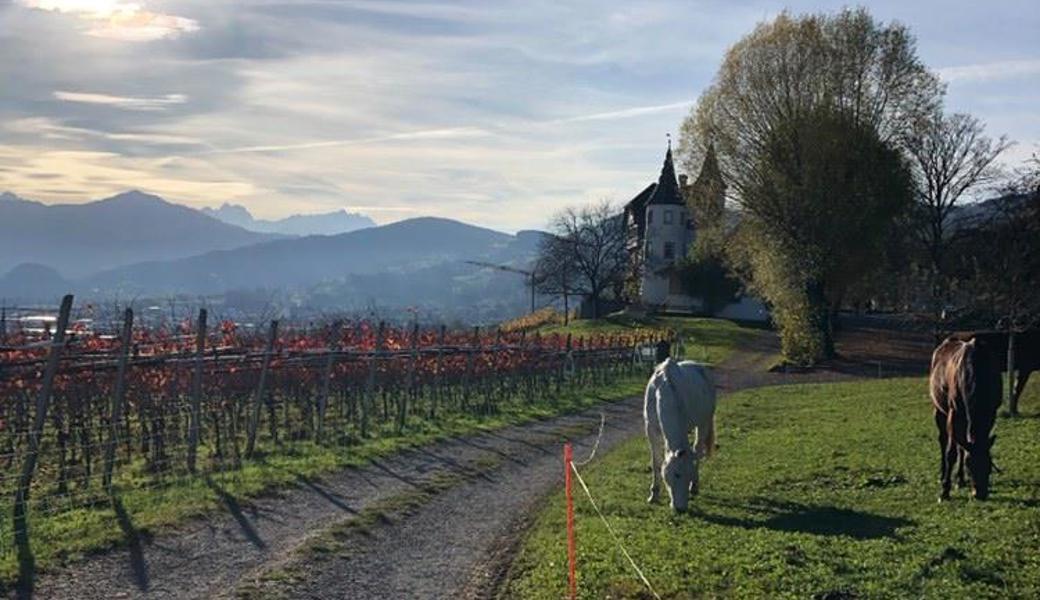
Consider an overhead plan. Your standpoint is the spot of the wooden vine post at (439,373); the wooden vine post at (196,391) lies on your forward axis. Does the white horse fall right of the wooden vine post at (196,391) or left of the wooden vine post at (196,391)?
left

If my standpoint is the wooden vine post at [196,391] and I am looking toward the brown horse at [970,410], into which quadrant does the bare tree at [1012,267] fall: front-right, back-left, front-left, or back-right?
front-left

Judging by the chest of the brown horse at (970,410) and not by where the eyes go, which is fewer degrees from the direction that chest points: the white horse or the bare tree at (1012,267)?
the white horse

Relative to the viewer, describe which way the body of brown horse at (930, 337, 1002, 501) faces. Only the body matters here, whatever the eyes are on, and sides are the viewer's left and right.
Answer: facing the viewer

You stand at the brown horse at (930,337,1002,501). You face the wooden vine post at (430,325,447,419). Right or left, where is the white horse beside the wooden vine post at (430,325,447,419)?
left

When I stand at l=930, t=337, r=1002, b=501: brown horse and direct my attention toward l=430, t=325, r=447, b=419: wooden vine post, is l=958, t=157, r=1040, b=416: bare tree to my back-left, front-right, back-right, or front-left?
front-right

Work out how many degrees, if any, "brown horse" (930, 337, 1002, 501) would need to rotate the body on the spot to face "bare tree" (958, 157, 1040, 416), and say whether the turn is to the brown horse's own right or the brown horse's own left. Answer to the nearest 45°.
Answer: approximately 180°

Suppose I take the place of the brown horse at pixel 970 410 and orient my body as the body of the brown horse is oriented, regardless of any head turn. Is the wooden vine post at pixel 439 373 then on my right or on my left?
on my right

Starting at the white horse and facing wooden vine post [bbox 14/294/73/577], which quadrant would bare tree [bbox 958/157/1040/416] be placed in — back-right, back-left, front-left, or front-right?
back-right

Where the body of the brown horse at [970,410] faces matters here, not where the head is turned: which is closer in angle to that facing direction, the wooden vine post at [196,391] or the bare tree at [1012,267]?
the wooden vine post

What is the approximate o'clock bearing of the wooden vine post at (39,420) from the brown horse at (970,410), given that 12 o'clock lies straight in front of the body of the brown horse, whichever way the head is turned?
The wooden vine post is roughly at 2 o'clock from the brown horse.

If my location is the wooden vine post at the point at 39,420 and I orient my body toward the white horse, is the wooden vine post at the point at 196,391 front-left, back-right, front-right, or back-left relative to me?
front-left

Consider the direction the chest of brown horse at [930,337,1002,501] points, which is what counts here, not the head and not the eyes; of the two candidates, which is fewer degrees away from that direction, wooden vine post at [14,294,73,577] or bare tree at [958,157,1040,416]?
the wooden vine post

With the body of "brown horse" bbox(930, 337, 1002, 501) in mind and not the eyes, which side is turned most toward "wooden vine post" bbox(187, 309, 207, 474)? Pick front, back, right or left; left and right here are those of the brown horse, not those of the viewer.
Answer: right

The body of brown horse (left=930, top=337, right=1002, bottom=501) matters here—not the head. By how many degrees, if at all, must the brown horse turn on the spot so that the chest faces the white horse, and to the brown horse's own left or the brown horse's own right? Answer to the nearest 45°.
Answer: approximately 90° to the brown horse's own right

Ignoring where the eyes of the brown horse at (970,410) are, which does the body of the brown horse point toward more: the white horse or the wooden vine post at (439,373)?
the white horse
